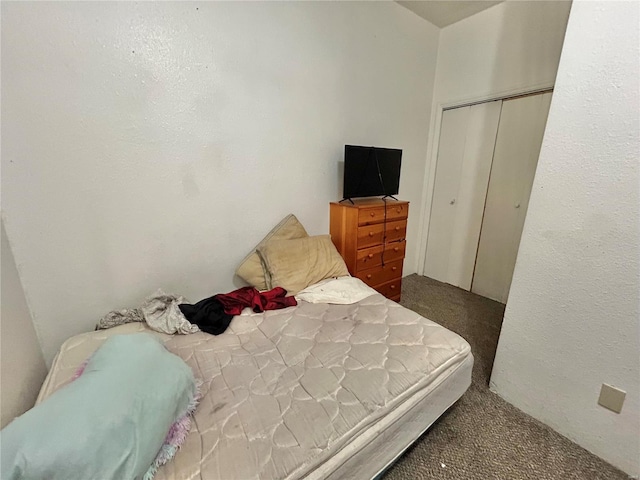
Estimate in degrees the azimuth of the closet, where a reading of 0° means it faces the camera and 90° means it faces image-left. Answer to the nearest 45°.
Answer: approximately 45°

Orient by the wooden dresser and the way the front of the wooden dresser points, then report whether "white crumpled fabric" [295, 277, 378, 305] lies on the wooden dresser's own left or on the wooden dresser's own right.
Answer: on the wooden dresser's own right

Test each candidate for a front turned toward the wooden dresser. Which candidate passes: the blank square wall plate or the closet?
the closet

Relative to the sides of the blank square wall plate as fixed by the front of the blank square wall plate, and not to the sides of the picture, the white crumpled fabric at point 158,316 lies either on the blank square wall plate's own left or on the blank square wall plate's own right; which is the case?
on the blank square wall plate's own right

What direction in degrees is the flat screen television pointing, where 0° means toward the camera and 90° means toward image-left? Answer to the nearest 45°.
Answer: approximately 315°

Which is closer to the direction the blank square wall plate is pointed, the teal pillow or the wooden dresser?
the teal pillow

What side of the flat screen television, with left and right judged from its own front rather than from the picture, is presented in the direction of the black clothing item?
right

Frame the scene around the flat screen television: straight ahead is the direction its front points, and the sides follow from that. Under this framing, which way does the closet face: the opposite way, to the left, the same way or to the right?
to the right

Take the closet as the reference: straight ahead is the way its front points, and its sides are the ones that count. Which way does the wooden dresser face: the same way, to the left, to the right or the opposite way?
to the left

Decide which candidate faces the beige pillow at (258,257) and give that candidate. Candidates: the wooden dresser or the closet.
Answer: the closet

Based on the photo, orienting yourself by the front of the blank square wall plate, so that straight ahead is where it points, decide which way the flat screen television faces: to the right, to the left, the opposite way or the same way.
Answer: to the left

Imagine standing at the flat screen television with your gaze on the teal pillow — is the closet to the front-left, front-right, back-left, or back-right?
back-left
